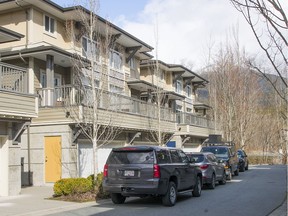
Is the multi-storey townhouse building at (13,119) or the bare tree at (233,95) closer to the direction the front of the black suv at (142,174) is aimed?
the bare tree

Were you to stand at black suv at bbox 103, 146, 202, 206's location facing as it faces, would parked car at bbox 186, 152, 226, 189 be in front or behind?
in front

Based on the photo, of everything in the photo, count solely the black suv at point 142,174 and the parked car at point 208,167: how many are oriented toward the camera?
0

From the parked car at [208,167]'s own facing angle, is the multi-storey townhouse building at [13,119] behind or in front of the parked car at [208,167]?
behind

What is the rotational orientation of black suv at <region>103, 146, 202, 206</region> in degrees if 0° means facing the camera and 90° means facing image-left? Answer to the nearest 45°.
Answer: approximately 225°

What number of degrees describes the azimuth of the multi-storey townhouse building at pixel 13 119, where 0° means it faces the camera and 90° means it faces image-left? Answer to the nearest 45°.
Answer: approximately 315°

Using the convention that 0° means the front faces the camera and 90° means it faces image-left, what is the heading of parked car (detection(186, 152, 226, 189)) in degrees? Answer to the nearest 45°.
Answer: approximately 225°

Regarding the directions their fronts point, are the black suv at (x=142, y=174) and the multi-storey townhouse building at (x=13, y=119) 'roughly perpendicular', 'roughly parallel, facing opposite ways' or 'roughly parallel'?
roughly perpendicular

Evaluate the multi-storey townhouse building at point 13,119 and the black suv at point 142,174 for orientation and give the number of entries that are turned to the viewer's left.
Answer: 0

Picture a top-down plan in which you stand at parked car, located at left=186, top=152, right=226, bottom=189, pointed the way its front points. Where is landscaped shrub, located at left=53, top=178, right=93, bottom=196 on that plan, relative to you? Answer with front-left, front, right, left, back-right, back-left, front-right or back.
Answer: back

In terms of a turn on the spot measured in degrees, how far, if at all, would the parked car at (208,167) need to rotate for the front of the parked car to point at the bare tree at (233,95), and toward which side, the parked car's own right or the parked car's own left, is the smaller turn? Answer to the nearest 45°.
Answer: approximately 45° to the parked car's own left

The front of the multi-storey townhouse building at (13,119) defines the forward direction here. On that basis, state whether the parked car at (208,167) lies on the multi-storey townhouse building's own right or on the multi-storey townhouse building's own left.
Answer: on the multi-storey townhouse building's own left

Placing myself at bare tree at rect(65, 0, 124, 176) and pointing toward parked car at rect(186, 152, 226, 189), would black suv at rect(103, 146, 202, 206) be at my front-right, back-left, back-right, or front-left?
front-right

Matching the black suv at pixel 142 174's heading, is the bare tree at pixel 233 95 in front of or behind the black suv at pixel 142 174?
in front

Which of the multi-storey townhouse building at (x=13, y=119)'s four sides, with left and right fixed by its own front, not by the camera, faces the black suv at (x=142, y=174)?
front

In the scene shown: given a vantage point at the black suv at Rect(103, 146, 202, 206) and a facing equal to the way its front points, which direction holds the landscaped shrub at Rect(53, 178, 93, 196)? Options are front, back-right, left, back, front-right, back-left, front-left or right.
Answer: left

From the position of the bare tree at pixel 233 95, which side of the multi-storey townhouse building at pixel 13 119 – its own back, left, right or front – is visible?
left

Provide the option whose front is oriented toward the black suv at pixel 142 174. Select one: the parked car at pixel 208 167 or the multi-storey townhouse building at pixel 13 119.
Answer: the multi-storey townhouse building
